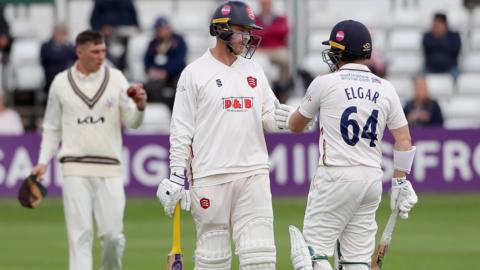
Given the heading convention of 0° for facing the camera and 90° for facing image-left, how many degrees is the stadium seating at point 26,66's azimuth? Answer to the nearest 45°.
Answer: approximately 0°

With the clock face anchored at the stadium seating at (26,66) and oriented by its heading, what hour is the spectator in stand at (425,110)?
The spectator in stand is roughly at 10 o'clock from the stadium seating.

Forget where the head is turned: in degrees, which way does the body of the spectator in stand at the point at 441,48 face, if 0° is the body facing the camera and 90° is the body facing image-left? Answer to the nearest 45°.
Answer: approximately 0°

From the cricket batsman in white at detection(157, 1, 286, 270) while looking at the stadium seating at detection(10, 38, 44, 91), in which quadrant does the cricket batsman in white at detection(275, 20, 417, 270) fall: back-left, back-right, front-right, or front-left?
back-right

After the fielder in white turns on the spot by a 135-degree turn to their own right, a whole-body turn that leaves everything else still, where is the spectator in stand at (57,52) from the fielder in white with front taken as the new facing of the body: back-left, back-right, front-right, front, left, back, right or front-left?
front-right

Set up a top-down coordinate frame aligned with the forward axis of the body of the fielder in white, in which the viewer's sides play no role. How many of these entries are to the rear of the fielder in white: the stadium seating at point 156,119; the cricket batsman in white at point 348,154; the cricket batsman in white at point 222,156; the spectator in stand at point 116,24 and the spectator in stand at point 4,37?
3

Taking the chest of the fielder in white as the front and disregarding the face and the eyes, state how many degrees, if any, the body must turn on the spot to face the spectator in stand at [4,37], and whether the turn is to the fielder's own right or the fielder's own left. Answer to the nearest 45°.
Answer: approximately 180°

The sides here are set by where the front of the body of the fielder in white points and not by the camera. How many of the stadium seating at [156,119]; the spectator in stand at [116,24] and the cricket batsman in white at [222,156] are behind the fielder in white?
2
